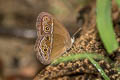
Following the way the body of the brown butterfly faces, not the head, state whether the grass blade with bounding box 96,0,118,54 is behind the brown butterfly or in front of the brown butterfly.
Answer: in front
